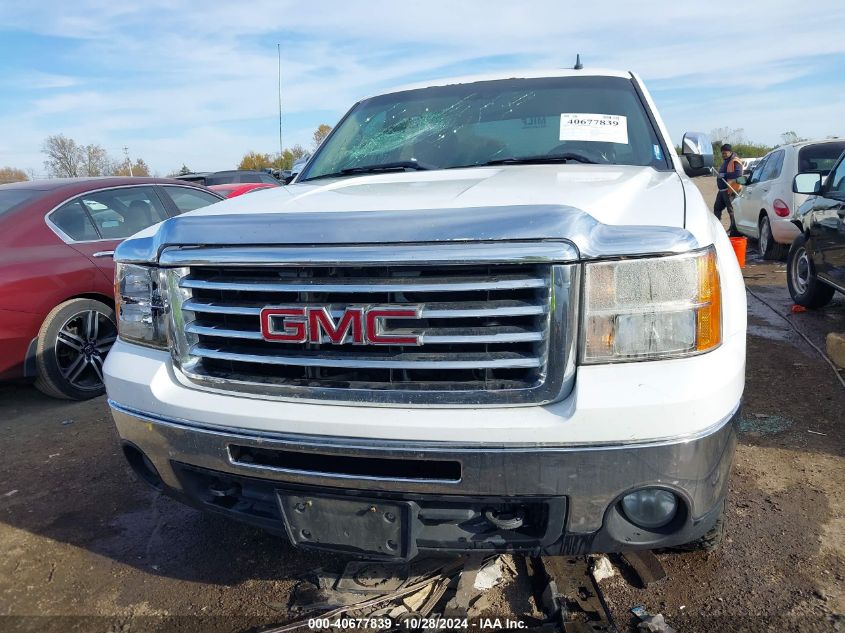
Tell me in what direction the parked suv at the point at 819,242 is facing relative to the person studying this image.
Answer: facing away from the viewer and to the left of the viewer

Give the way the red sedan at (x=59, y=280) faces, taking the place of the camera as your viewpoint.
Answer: facing away from the viewer and to the right of the viewer

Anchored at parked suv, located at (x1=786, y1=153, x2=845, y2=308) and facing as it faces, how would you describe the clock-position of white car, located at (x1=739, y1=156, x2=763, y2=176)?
The white car is roughly at 1 o'clock from the parked suv.

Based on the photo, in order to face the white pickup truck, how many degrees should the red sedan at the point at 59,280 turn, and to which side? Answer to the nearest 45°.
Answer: approximately 135° to its right

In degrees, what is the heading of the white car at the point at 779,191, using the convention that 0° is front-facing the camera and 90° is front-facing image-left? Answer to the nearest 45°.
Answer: approximately 135°

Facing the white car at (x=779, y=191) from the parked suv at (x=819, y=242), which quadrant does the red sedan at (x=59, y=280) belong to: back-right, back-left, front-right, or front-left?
back-left
